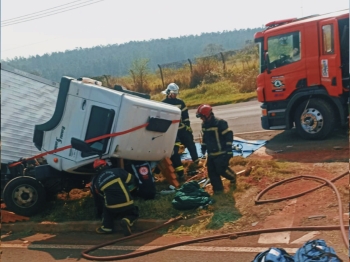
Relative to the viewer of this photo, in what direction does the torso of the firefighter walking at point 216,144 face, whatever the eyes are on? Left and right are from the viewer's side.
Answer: facing the viewer and to the left of the viewer

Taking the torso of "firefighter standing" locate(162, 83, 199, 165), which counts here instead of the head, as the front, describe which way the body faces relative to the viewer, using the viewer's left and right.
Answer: facing to the left of the viewer

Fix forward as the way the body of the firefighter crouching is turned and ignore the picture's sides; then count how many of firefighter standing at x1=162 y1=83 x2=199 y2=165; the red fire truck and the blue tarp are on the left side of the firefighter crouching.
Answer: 0

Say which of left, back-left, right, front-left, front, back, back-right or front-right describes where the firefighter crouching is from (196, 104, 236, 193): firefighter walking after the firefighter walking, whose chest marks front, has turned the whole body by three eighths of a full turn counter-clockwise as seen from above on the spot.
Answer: back-right

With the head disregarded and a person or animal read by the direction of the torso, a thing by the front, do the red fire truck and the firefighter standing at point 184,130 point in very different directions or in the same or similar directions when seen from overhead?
same or similar directions

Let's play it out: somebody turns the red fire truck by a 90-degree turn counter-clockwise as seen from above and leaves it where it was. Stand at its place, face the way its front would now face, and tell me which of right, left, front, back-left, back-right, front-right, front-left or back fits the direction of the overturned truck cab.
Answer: front-right

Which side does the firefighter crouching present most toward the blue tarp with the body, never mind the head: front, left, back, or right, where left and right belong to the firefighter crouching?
right

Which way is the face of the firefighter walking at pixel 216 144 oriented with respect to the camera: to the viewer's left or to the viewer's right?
to the viewer's left

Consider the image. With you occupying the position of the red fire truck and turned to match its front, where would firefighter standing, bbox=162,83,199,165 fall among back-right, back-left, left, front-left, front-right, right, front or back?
front-left

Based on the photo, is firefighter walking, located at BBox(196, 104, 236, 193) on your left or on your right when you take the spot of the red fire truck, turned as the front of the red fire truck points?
on your left

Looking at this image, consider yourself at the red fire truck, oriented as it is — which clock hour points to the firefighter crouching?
The firefighter crouching is roughly at 10 o'clock from the red fire truck.

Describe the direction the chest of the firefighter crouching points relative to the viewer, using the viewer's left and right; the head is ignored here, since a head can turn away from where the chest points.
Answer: facing away from the viewer and to the left of the viewer

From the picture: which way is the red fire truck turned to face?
to the viewer's left
